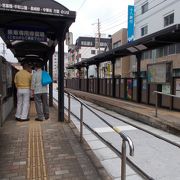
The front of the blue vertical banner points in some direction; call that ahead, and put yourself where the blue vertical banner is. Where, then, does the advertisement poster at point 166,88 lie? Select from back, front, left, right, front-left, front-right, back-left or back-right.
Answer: front

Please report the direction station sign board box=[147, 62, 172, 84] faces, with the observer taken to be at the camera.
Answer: facing the viewer and to the left of the viewer

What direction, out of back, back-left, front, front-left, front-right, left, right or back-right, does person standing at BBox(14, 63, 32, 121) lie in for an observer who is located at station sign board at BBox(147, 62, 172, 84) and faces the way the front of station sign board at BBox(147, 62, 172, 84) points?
front

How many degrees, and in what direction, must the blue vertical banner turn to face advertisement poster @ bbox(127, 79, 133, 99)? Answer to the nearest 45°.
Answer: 0° — it already faces it

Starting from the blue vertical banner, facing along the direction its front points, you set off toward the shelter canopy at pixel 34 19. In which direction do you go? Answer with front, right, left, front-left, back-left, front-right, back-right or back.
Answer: front

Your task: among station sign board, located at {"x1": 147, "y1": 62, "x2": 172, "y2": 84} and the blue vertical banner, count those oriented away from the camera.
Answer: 0

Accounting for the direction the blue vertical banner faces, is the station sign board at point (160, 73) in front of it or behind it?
in front

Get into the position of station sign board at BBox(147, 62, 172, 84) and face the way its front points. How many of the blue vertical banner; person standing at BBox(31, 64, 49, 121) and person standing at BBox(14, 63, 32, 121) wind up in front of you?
2

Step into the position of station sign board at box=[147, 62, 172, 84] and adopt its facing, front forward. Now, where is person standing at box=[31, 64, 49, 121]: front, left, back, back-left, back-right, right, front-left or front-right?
front

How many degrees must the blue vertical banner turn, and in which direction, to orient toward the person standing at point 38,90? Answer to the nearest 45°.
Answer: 0° — it already faces them

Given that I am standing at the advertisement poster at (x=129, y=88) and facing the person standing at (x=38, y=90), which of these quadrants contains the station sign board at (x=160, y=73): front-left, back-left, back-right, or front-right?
front-left

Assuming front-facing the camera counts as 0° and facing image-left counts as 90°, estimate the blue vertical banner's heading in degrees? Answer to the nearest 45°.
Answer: approximately 0°

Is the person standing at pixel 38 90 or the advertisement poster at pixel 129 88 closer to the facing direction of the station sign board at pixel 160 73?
the person standing

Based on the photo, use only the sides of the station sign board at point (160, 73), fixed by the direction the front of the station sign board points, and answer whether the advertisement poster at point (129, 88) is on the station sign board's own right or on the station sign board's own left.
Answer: on the station sign board's own right

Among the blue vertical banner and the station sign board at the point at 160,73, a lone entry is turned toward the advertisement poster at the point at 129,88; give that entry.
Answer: the blue vertical banner
